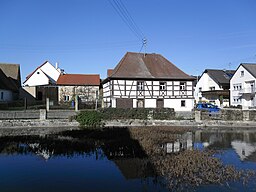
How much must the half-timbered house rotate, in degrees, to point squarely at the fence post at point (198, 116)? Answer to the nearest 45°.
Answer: approximately 45° to its left

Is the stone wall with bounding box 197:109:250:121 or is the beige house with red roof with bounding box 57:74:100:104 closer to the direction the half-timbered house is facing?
the stone wall

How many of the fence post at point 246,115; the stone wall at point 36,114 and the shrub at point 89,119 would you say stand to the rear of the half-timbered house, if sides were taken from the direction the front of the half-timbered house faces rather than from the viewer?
0

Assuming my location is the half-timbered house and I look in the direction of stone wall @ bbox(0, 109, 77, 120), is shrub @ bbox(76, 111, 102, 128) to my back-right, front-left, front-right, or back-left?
front-left

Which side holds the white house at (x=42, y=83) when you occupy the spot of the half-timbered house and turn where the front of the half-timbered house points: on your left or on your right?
on your right

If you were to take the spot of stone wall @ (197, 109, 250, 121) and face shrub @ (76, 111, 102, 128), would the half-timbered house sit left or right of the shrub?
right

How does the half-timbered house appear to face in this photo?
toward the camera

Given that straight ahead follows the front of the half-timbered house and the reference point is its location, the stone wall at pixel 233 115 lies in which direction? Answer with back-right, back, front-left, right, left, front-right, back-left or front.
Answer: front-left

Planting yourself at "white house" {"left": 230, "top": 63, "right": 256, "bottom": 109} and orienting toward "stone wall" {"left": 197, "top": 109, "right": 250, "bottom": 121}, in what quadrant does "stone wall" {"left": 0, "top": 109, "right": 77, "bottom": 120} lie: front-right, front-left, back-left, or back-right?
front-right

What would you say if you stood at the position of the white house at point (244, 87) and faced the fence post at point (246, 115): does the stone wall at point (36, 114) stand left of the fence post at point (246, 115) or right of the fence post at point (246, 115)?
right

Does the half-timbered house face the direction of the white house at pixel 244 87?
no

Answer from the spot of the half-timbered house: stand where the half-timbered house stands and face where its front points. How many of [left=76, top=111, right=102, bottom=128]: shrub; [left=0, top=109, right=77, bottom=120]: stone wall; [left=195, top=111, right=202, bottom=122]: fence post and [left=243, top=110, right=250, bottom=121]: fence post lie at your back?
0

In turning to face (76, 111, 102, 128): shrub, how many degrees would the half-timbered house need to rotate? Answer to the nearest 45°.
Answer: approximately 45° to its right

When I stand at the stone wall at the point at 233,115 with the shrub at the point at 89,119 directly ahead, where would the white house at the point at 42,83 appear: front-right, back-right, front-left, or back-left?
front-right

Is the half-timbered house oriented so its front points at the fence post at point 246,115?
no

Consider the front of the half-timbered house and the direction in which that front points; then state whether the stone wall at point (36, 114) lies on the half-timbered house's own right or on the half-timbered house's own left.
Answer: on the half-timbered house's own right
